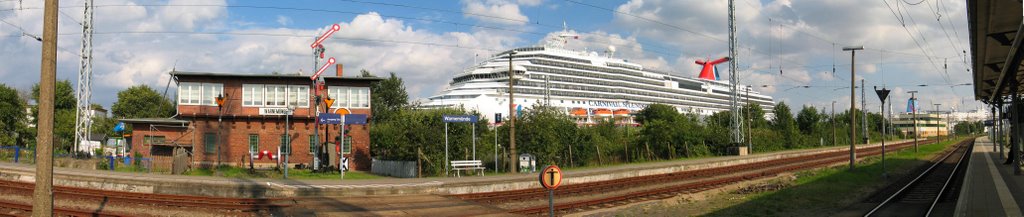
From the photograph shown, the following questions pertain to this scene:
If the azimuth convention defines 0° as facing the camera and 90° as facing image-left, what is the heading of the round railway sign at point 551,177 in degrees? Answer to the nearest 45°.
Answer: approximately 0°

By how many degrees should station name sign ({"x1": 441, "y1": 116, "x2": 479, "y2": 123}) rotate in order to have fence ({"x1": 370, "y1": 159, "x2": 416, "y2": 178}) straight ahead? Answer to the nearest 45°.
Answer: approximately 135° to its right

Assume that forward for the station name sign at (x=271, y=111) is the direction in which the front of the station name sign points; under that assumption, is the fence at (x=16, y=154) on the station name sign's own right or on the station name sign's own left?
on the station name sign's own right

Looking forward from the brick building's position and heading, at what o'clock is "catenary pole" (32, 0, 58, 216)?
The catenary pole is roughly at 12 o'clock from the brick building.

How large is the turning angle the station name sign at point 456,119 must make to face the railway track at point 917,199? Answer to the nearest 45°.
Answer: approximately 45° to its left

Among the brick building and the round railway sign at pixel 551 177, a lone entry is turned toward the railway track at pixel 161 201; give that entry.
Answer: the brick building

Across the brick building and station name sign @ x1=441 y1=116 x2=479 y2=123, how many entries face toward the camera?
2

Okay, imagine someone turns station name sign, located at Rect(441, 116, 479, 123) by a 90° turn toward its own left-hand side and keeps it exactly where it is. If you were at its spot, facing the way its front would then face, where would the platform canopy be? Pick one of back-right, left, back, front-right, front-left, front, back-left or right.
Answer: front-right

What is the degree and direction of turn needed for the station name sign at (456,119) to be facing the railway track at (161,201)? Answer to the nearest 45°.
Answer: approximately 45° to its right
